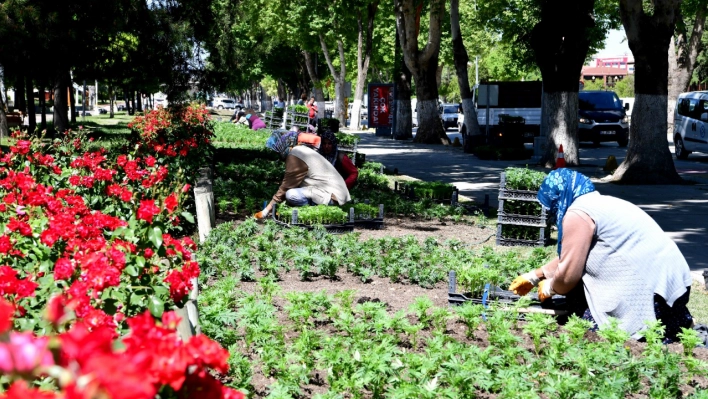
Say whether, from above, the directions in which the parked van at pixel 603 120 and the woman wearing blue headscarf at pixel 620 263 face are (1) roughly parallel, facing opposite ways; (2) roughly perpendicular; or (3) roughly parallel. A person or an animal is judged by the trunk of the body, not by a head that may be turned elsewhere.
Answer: roughly perpendicular

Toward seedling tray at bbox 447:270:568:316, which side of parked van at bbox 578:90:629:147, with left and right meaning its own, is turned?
front

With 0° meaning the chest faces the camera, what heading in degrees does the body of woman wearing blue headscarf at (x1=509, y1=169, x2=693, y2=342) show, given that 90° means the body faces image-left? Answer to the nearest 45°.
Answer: approximately 90°

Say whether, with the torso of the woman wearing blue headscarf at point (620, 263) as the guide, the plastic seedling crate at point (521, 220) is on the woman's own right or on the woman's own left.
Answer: on the woman's own right

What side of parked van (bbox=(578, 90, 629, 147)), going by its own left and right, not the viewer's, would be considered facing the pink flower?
front

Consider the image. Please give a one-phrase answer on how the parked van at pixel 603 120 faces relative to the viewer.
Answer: facing the viewer

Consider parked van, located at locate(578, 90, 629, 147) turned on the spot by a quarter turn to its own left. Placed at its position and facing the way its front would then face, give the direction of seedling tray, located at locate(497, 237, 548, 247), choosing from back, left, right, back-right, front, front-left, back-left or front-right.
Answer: right

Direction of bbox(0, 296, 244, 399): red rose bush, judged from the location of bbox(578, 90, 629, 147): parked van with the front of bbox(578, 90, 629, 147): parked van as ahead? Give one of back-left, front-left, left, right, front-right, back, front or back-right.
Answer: front

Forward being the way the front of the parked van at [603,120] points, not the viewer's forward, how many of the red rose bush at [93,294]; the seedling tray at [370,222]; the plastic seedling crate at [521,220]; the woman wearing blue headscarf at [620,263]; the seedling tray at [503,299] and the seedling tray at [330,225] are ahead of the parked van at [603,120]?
6

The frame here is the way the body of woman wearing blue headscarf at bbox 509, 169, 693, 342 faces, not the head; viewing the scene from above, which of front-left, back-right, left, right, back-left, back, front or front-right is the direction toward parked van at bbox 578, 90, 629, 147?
right

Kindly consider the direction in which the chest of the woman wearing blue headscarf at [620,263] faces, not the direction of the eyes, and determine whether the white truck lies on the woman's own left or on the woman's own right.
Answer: on the woman's own right

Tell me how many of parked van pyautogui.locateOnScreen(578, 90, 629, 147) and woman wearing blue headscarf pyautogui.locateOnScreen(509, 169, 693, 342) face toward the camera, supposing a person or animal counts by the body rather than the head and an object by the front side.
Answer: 1

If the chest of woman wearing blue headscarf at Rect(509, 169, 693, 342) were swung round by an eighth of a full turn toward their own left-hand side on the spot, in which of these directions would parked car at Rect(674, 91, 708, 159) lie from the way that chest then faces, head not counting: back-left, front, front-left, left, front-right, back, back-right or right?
back-right
